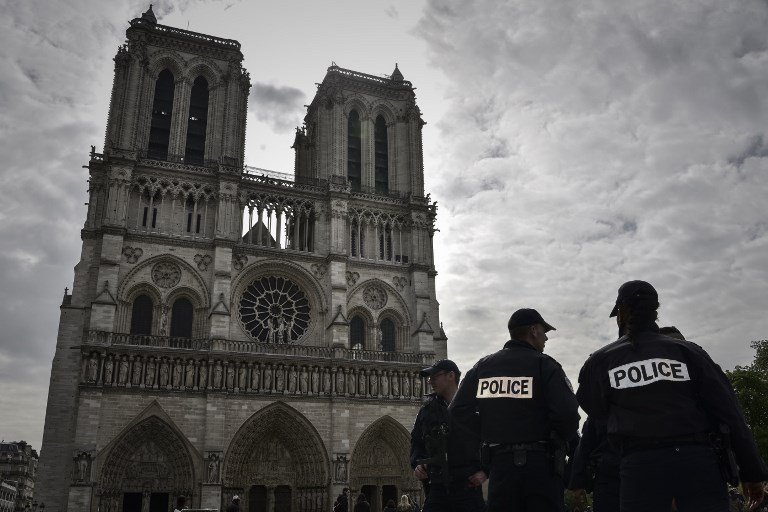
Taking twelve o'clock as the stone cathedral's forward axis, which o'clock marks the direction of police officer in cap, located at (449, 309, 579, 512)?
The police officer in cap is roughly at 12 o'clock from the stone cathedral.

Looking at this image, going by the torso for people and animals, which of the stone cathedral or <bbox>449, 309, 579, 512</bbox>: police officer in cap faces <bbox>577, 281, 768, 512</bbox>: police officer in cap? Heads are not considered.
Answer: the stone cathedral

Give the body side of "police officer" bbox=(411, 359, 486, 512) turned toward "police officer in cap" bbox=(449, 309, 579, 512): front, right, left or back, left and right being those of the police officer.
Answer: left

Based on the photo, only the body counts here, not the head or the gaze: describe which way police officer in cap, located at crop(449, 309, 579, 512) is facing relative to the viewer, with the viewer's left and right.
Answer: facing away from the viewer and to the right of the viewer

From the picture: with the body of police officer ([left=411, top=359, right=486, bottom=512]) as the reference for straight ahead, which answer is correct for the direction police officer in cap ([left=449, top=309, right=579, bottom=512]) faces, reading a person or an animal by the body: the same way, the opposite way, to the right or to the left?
the opposite way

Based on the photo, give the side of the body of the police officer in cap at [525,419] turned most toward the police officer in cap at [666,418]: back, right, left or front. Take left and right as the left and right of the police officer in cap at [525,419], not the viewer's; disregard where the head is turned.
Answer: right

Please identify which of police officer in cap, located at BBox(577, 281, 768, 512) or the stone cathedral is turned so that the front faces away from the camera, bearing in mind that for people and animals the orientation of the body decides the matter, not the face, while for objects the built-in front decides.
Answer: the police officer in cap

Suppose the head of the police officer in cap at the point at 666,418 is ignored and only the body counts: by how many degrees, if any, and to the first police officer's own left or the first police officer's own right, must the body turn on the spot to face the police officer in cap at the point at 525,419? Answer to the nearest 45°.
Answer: approximately 45° to the first police officer's own left

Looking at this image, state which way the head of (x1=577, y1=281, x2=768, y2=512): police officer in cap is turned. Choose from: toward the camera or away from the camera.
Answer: away from the camera

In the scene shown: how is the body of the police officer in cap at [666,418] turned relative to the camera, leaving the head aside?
away from the camera
